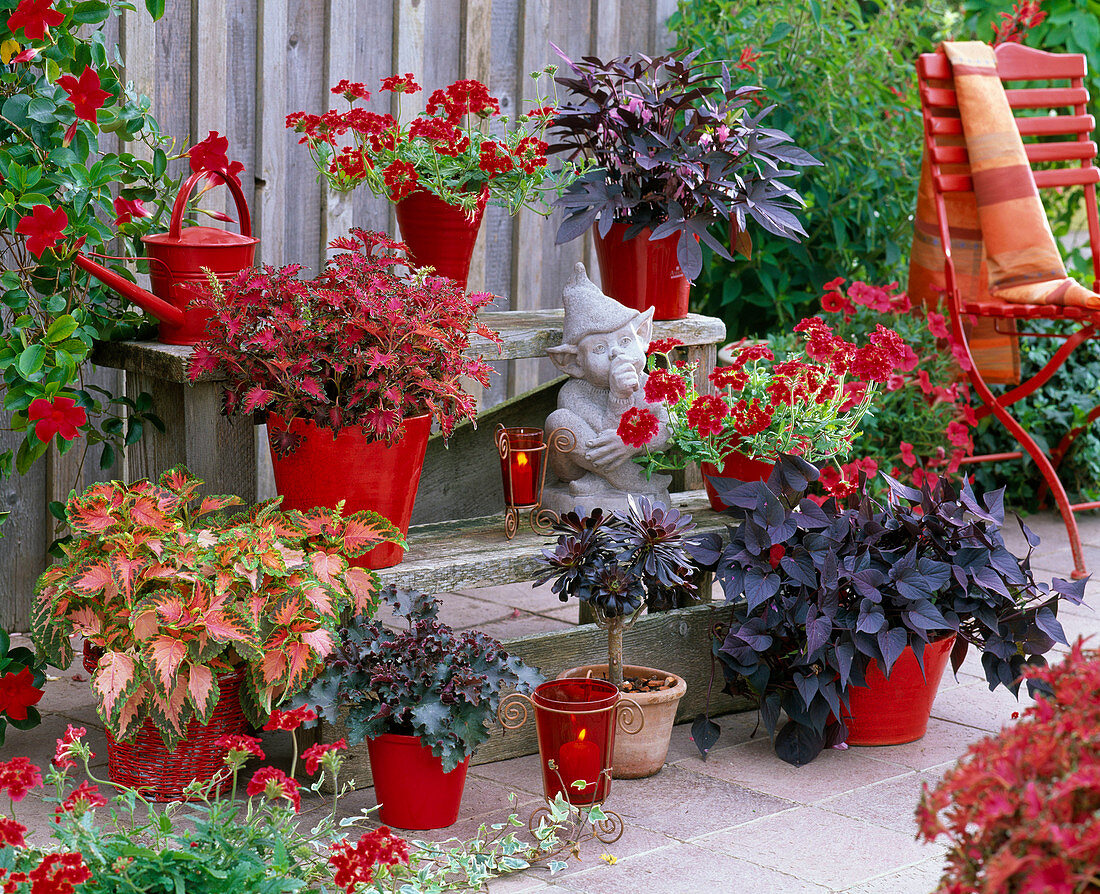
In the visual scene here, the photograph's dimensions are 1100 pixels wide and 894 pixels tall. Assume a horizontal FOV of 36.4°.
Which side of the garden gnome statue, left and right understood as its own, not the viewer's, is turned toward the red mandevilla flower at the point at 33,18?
right

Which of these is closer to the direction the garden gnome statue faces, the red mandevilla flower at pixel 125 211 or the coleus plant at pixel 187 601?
the coleus plant

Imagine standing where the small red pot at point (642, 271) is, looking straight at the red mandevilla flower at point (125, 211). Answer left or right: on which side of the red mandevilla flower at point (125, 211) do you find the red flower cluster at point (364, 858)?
left

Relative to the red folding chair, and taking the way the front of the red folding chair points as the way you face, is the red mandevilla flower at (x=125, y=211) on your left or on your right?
on your right

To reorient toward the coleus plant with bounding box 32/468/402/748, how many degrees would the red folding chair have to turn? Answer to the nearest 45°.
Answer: approximately 90° to its right

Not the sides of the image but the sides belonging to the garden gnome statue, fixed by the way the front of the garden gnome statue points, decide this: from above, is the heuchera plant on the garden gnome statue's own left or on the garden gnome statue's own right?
on the garden gnome statue's own right

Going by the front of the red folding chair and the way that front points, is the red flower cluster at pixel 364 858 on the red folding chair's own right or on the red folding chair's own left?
on the red folding chair's own right

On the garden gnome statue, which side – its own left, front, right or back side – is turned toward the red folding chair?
left

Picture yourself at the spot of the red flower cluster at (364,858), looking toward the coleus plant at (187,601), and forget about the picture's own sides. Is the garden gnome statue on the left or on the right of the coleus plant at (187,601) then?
right

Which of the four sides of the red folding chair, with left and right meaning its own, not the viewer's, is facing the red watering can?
right

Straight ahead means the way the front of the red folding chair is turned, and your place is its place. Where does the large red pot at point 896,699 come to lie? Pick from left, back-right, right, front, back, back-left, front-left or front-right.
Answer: front-right

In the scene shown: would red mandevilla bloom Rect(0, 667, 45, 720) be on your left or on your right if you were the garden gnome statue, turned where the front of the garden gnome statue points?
on your right

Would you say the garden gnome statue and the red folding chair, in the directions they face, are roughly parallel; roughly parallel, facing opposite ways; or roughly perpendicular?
roughly parallel
